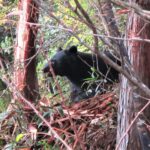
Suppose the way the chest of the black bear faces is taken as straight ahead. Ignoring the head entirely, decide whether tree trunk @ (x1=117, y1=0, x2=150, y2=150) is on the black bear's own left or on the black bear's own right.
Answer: on the black bear's own left

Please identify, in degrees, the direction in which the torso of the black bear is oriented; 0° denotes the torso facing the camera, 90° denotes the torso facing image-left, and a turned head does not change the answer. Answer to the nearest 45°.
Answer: approximately 90°
